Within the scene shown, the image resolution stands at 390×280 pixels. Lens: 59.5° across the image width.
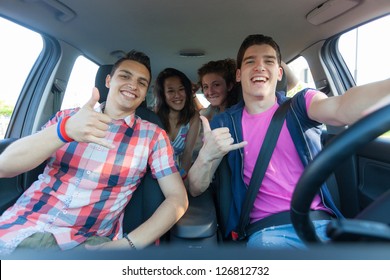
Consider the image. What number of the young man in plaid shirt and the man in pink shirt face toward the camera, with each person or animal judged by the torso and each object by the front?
2

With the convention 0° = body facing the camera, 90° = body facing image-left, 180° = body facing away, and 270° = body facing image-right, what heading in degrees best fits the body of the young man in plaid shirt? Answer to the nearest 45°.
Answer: approximately 0°

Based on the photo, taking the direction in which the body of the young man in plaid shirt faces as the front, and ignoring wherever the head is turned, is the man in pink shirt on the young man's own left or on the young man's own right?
on the young man's own left

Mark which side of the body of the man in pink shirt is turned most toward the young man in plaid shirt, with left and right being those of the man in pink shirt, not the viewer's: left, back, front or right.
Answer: right
